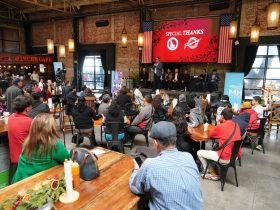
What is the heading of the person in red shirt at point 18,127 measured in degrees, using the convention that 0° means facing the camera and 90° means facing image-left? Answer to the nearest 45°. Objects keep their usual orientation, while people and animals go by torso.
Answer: approximately 225°

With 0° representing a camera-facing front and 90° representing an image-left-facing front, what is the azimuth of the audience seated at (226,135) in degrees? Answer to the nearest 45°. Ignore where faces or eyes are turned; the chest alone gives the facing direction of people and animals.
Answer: approximately 135°

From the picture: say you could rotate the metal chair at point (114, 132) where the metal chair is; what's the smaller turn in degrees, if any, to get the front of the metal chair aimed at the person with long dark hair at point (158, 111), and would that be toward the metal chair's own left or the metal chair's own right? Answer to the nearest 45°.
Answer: approximately 45° to the metal chair's own right

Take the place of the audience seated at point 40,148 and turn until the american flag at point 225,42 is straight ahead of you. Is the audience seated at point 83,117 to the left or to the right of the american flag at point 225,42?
left

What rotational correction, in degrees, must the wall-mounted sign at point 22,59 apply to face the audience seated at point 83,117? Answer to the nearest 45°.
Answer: approximately 45° to its right

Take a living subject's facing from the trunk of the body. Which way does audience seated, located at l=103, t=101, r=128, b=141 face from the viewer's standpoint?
away from the camera

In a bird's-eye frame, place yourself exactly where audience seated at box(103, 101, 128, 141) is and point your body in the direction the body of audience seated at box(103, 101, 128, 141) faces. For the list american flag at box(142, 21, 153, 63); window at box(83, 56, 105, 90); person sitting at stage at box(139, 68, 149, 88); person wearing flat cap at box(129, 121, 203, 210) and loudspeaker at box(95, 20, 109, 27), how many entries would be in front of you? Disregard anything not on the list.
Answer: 4

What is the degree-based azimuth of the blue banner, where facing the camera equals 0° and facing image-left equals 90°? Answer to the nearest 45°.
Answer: approximately 0°
